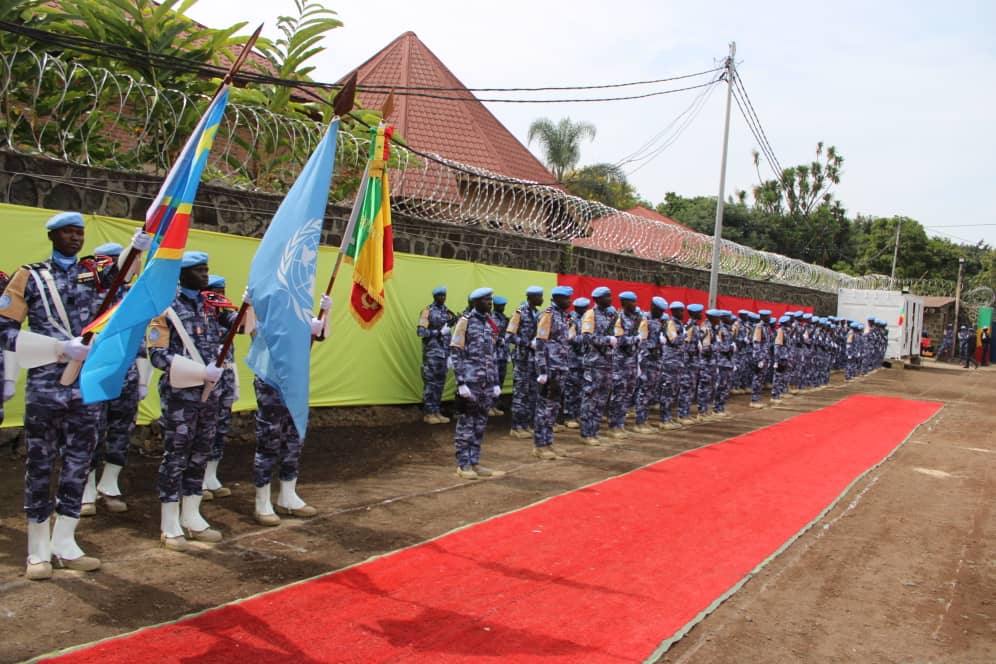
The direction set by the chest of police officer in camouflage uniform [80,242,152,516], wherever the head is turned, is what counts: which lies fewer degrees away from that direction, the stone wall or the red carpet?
the red carpet

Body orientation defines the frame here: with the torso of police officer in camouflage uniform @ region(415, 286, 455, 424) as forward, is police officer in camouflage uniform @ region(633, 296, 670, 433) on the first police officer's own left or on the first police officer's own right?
on the first police officer's own left

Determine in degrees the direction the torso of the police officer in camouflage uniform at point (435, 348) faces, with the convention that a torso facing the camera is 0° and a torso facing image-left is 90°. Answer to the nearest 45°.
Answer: approximately 315°

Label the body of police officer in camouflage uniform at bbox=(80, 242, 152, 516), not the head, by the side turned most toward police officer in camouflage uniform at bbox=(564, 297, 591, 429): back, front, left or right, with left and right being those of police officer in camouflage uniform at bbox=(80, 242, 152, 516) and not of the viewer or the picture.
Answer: left

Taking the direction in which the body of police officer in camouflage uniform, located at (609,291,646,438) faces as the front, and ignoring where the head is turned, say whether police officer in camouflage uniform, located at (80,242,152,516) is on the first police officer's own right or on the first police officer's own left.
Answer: on the first police officer's own right

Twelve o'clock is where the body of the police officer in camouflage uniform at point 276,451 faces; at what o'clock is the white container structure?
The white container structure is roughly at 9 o'clock from the police officer in camouflage uniform.

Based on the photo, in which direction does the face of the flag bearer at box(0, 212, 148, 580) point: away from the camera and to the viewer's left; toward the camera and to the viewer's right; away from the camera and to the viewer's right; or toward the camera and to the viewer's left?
toward the camera and to the viewer's right
